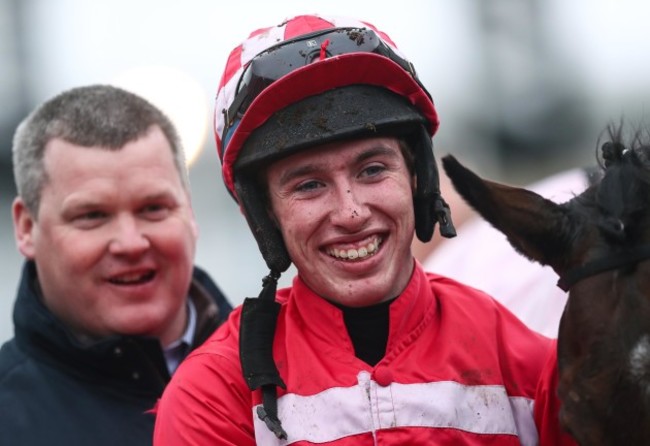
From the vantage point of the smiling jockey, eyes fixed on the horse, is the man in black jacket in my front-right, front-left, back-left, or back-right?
back-left

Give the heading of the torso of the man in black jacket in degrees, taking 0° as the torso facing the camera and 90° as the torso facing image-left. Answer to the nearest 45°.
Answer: approximately 315°

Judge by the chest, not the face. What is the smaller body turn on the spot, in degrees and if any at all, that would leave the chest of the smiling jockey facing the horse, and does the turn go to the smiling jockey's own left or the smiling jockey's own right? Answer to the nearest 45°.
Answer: approximately 45° to the smiling jockey's own left

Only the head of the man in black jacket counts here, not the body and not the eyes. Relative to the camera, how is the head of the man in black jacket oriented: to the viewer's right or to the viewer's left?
to the viewer's right

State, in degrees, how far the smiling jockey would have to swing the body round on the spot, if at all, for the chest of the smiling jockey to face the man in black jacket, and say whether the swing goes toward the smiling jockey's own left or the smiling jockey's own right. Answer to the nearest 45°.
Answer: approximately 135° to the smiling jockey's own right

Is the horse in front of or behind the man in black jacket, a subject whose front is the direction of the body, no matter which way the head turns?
in front
